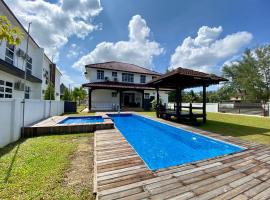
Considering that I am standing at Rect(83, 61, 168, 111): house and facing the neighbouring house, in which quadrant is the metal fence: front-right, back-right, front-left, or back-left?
back-left

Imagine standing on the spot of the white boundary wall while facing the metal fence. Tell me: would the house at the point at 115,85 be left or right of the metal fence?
left

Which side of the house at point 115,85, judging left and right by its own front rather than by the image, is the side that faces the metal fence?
left

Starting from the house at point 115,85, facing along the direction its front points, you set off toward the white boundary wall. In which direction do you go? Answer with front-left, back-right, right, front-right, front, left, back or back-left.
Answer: front

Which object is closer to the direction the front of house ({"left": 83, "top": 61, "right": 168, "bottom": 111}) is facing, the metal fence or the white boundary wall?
the white boundary wall

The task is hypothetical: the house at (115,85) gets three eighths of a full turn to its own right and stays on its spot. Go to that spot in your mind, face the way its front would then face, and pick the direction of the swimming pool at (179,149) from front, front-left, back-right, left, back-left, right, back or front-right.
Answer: back-left

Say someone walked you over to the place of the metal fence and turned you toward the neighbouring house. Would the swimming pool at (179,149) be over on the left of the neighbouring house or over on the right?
left

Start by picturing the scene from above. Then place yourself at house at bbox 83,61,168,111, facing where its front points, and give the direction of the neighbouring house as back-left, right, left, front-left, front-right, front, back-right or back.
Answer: front-right

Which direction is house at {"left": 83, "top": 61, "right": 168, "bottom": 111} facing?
toward the camera
